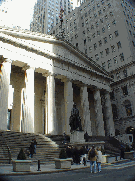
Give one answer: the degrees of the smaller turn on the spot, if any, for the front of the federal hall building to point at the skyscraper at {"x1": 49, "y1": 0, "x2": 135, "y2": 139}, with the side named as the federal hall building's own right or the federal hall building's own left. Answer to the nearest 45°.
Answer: approximately 90° to the federal hall building's own left

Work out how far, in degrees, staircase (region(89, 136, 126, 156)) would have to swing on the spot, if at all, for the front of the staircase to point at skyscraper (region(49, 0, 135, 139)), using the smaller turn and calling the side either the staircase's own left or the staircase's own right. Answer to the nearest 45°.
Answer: approximately 135° to the staircase's own left
